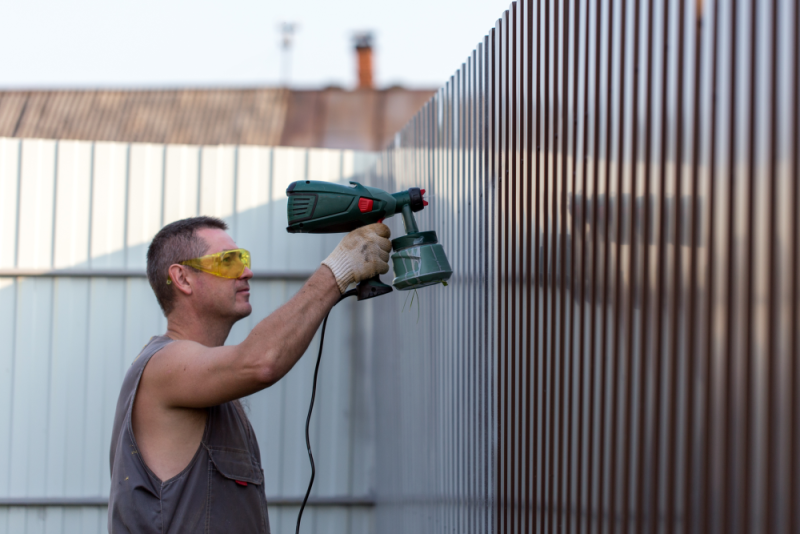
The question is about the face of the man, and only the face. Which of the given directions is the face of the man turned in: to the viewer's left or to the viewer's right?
to the viewer's right

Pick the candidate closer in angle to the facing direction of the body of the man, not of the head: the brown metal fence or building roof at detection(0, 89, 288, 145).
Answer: the brown metal fence

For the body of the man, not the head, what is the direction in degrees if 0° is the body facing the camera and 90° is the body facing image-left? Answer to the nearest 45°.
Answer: approximately 270°

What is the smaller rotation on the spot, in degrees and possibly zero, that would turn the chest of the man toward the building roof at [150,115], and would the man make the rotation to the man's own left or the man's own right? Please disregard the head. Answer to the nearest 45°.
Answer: approximately 90° to the man's own left
